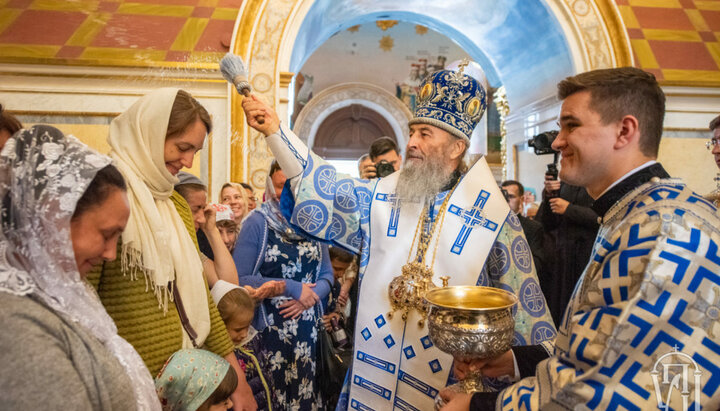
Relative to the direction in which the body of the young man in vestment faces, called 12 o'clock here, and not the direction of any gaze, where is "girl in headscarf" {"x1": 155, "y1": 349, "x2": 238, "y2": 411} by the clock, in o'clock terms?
The girl in headscarf is roughly at 12 o'clock from the young man in vestment.

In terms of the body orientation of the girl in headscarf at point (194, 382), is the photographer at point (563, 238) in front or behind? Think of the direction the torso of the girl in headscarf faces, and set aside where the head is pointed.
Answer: in front

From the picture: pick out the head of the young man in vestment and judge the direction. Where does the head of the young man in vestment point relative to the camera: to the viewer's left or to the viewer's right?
to the viewer's left

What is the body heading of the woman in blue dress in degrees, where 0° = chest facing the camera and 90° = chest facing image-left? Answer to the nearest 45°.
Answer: approximately 315°

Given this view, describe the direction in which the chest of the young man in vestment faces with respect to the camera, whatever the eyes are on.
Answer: to the viewer's left

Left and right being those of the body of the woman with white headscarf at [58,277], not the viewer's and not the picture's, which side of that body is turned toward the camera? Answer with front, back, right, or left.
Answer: right

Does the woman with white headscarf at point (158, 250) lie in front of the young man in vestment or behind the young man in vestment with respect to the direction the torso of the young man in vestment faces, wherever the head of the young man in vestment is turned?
in front

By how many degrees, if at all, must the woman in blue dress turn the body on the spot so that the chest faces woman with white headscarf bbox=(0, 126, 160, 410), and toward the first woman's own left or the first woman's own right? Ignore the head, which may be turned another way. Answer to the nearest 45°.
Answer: approximately 45° to the first woman's own right

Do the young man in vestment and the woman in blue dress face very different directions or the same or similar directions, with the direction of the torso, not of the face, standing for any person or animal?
very different directions

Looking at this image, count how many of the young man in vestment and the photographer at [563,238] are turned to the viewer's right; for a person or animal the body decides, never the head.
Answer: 0

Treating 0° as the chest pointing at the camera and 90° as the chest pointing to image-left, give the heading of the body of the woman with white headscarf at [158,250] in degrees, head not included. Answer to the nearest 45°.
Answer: approximately 315°
